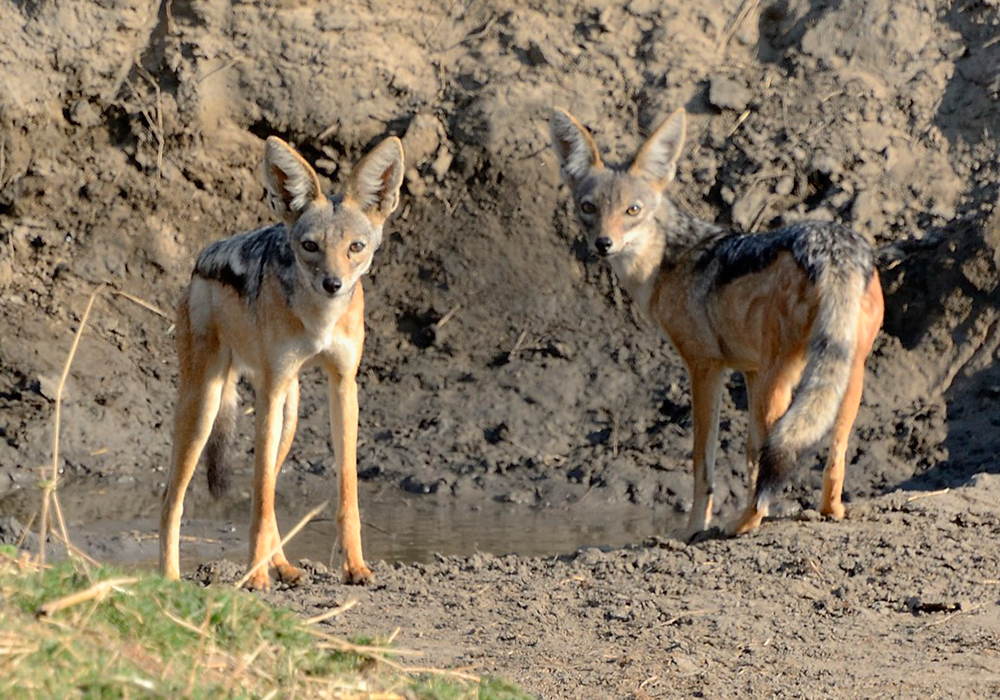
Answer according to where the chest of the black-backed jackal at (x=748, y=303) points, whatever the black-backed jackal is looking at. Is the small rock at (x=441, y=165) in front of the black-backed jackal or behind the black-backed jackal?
in front

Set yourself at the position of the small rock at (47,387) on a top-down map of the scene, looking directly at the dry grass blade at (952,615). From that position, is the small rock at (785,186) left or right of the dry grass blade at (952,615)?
left

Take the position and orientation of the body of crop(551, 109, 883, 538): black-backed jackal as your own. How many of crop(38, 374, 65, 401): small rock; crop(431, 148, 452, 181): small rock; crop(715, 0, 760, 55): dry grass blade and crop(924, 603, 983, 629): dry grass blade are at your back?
1

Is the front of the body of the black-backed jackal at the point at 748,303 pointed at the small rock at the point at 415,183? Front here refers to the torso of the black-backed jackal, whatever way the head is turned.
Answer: yes

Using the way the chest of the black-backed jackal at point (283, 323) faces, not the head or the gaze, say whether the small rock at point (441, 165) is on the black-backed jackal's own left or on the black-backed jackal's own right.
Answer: on the black-backed jackal's own left

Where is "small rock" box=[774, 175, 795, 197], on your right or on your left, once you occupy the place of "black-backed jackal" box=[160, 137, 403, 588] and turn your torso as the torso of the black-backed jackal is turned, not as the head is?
on your left

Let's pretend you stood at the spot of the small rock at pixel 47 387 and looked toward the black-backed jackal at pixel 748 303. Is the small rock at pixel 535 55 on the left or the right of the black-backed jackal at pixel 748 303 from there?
left

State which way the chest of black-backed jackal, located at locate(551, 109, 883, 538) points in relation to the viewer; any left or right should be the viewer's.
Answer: facing away from the viewer and to the left of the viewer

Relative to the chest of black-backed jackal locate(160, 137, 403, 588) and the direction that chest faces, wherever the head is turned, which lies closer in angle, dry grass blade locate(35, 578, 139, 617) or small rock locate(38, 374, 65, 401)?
the dry grass blade

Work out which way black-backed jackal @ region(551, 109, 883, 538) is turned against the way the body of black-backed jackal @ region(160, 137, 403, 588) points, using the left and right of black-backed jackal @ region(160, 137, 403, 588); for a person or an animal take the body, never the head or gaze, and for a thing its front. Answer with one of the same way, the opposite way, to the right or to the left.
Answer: the opposite way

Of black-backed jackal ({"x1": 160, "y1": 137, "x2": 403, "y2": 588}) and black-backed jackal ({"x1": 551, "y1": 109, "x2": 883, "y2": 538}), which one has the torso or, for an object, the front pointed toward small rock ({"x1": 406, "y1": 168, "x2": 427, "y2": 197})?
black-backed jackal ({"x1": 551, "y1": 109, "x2": 883, "y2": 538})

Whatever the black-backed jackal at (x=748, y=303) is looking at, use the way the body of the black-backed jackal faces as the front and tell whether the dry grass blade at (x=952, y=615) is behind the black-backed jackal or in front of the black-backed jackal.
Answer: behind
